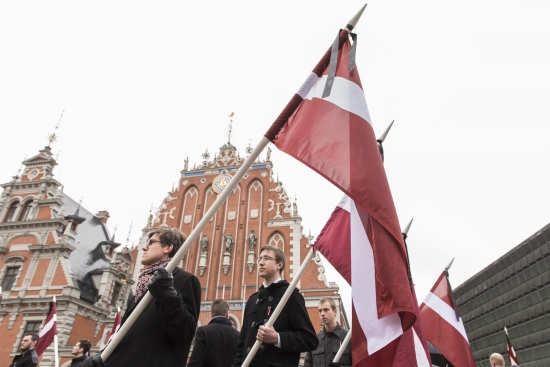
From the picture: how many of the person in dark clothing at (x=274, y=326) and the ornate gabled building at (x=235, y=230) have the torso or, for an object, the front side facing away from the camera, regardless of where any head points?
0

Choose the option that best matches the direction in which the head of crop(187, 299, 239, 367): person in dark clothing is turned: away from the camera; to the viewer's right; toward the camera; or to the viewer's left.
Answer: away from the camera

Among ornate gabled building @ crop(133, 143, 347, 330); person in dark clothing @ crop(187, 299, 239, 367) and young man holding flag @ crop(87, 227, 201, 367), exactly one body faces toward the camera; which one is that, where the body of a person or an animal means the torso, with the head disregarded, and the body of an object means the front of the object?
the ornate gabled building

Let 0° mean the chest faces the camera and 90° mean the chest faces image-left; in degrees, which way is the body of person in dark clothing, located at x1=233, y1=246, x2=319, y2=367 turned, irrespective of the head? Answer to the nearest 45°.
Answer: approximately 45°

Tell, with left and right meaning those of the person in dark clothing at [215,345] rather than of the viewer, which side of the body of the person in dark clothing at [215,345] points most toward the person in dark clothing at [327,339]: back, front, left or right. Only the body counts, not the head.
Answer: right

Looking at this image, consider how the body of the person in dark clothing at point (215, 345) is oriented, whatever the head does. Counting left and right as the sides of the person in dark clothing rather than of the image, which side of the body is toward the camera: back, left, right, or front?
back

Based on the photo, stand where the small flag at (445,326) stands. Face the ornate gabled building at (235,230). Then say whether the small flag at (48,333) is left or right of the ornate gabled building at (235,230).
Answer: left
